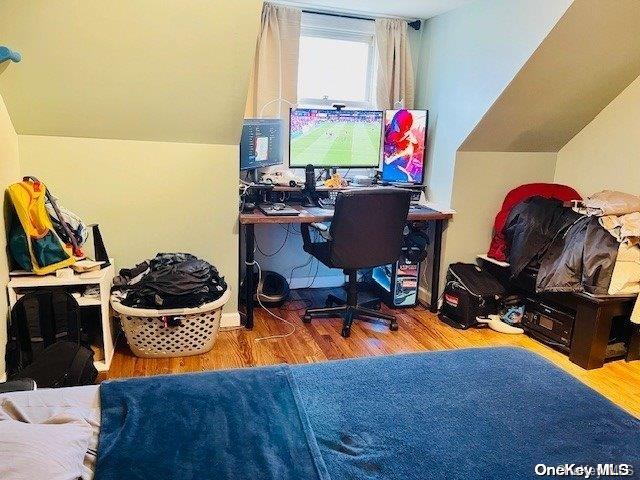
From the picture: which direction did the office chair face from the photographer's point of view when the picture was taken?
facing away from the viewer and to the left of the viewer

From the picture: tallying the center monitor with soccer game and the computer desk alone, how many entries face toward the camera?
2

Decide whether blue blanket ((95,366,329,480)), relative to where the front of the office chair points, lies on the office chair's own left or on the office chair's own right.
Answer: on the office chair's own left

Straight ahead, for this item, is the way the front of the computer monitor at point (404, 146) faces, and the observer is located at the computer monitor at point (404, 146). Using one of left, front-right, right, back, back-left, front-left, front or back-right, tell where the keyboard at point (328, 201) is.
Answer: front-right

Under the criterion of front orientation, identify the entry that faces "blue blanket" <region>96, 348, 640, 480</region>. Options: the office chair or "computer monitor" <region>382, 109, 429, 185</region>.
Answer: the computer monitor
